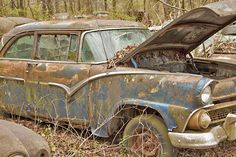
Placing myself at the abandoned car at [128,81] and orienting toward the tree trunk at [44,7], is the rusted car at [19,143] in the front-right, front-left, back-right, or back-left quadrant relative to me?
back-left

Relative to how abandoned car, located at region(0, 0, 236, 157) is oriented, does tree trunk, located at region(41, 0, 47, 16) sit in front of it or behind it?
behind

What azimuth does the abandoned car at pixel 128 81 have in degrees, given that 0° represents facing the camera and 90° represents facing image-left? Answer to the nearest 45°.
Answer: approximately 315°

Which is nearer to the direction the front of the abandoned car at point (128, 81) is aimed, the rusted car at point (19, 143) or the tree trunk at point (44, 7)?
the rusted car

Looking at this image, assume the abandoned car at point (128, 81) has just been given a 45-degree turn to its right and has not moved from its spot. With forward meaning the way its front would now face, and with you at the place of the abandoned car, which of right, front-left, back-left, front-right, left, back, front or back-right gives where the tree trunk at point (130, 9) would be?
back

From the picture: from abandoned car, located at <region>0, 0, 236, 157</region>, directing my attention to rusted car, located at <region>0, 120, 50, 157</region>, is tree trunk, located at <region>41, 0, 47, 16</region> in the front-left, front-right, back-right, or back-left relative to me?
back-right
